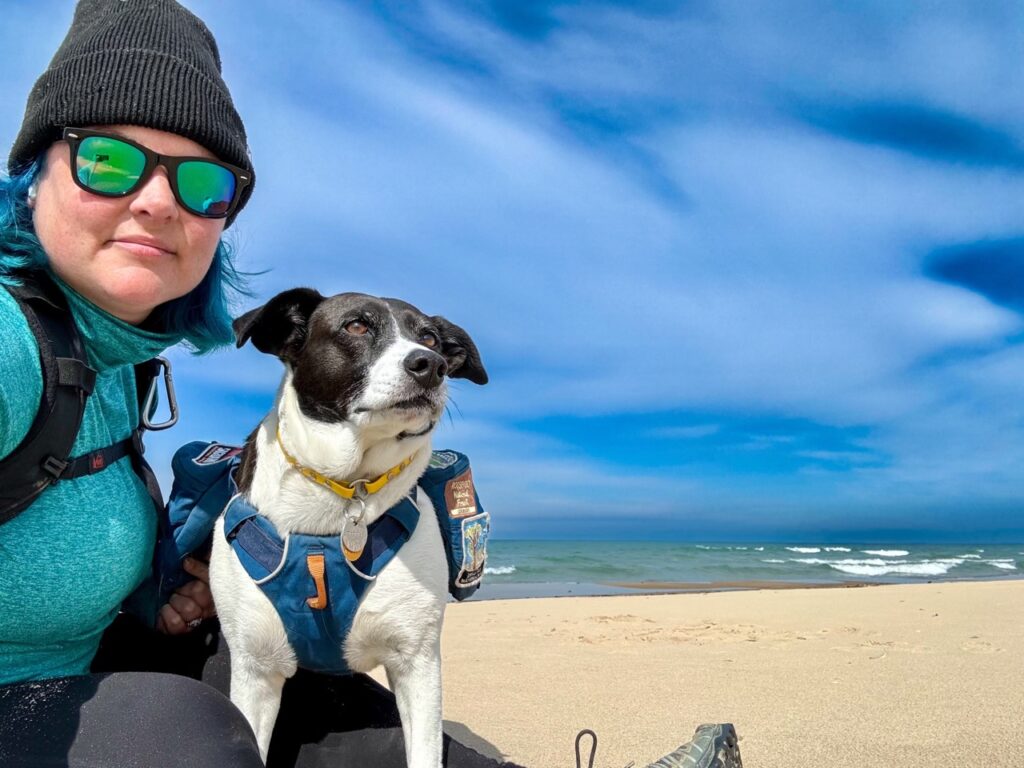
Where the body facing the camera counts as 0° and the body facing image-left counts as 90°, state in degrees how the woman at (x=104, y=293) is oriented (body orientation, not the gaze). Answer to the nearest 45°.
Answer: approximately 315°

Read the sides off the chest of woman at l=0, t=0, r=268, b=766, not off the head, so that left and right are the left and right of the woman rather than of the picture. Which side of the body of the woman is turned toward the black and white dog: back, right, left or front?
left
